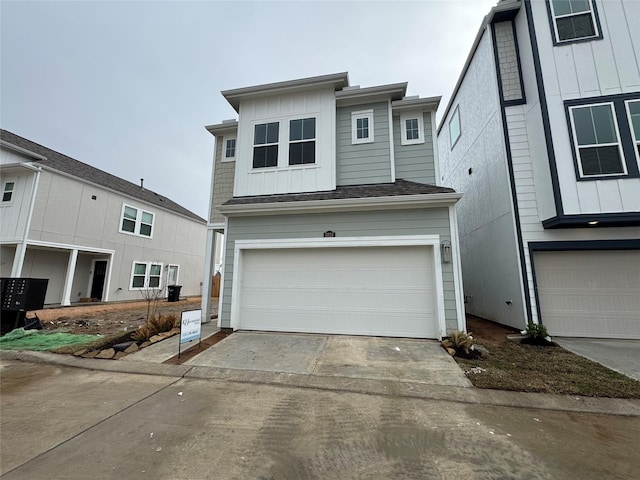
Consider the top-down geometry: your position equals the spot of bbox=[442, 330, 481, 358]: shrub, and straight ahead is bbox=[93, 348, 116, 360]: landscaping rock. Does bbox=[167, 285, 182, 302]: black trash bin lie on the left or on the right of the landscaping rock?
right

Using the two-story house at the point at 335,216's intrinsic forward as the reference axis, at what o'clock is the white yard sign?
The white yard sign is roughly at 2 o'clock from the two-story house.

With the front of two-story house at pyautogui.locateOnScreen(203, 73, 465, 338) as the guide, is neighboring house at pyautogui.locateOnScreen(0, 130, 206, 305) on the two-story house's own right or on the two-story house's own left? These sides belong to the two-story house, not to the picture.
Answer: on the two-story house's own right

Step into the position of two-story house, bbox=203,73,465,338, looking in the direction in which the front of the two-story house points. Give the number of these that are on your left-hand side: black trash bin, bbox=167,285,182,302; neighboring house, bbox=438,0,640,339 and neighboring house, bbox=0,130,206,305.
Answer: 1

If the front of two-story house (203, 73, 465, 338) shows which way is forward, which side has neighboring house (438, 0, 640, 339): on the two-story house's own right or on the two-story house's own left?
on the two-story house's own left

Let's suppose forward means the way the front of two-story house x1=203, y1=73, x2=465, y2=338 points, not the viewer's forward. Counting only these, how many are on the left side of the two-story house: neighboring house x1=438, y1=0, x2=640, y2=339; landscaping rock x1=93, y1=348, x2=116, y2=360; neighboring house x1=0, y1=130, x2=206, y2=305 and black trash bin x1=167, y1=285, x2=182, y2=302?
1

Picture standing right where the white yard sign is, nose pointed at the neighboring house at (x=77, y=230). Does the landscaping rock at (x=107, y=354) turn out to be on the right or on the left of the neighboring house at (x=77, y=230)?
left

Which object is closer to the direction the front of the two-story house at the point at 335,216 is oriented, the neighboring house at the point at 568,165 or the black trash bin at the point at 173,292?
the neighboring house

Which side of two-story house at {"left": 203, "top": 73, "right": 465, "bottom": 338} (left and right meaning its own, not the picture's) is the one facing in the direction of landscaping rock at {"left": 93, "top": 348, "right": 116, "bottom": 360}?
front

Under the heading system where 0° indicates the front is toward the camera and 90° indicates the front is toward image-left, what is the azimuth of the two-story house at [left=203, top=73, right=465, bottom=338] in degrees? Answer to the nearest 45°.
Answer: approximately 0°

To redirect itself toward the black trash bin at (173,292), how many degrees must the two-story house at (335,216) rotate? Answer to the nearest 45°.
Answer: approximately 135° to its right

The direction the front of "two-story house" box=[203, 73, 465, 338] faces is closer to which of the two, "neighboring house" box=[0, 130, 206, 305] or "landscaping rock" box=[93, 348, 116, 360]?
the landscaping rock
